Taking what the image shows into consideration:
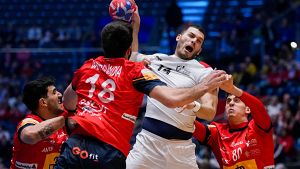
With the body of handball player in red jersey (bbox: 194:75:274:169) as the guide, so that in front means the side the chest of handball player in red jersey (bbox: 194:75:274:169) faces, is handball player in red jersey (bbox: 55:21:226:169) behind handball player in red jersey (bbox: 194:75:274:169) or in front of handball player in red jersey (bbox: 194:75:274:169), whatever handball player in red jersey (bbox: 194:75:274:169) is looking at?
in front

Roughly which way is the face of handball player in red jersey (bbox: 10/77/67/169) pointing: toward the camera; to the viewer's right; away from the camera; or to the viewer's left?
to the viewer's right

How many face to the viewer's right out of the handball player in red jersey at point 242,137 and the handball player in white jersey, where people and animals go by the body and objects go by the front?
0

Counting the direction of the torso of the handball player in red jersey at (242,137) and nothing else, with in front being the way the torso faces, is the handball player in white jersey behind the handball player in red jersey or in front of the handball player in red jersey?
in front

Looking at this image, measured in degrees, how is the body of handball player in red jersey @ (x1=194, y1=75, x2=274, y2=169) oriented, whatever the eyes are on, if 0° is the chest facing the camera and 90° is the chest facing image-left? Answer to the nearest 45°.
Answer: approximately 45°
